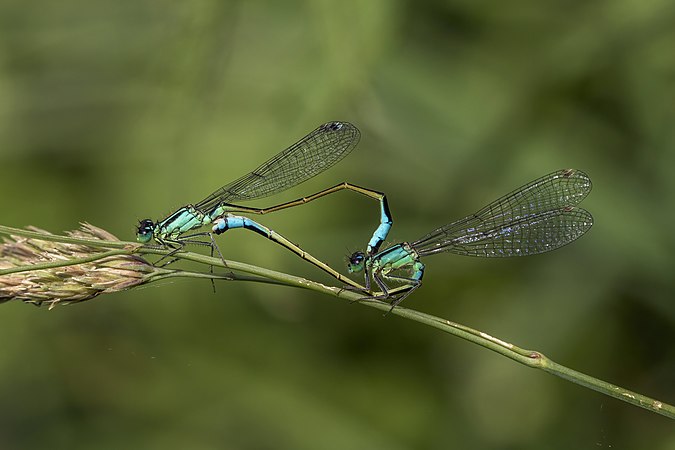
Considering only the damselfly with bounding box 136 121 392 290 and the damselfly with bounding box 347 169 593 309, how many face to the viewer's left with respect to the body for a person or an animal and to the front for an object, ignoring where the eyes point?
2

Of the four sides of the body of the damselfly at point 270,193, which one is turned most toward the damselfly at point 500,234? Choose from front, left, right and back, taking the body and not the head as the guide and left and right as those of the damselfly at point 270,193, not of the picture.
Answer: back

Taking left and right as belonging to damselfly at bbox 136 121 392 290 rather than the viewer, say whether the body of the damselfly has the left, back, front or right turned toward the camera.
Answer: left

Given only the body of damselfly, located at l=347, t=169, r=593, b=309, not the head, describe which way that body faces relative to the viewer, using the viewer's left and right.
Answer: facing to the left of the viewer

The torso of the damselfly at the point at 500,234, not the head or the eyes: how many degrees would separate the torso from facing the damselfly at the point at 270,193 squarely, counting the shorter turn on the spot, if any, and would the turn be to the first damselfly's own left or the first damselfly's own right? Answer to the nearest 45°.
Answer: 0° — it already faces it

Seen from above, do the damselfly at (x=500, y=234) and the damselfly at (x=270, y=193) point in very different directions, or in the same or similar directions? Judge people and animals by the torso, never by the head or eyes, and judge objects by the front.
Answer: same or similar directions
